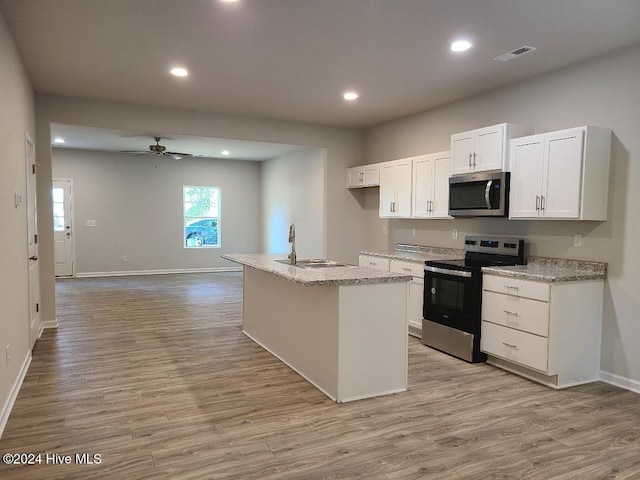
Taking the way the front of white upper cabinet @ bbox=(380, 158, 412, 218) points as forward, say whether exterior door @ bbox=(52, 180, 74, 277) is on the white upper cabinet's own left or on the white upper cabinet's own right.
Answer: on the white upper cabinet's own right

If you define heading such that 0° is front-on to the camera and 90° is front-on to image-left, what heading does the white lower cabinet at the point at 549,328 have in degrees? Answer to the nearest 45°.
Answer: approximately 45°

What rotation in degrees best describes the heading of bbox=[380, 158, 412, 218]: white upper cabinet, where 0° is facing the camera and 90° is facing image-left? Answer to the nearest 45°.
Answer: approximately 45°

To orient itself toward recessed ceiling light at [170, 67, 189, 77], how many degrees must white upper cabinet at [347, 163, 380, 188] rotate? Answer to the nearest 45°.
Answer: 0° — it already faces it

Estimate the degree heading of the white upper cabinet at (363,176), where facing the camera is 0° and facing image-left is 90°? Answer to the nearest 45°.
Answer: approximately 45°

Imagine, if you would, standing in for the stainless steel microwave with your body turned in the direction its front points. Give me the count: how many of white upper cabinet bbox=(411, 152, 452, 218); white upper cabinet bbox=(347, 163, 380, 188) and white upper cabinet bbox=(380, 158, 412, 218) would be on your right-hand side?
3
